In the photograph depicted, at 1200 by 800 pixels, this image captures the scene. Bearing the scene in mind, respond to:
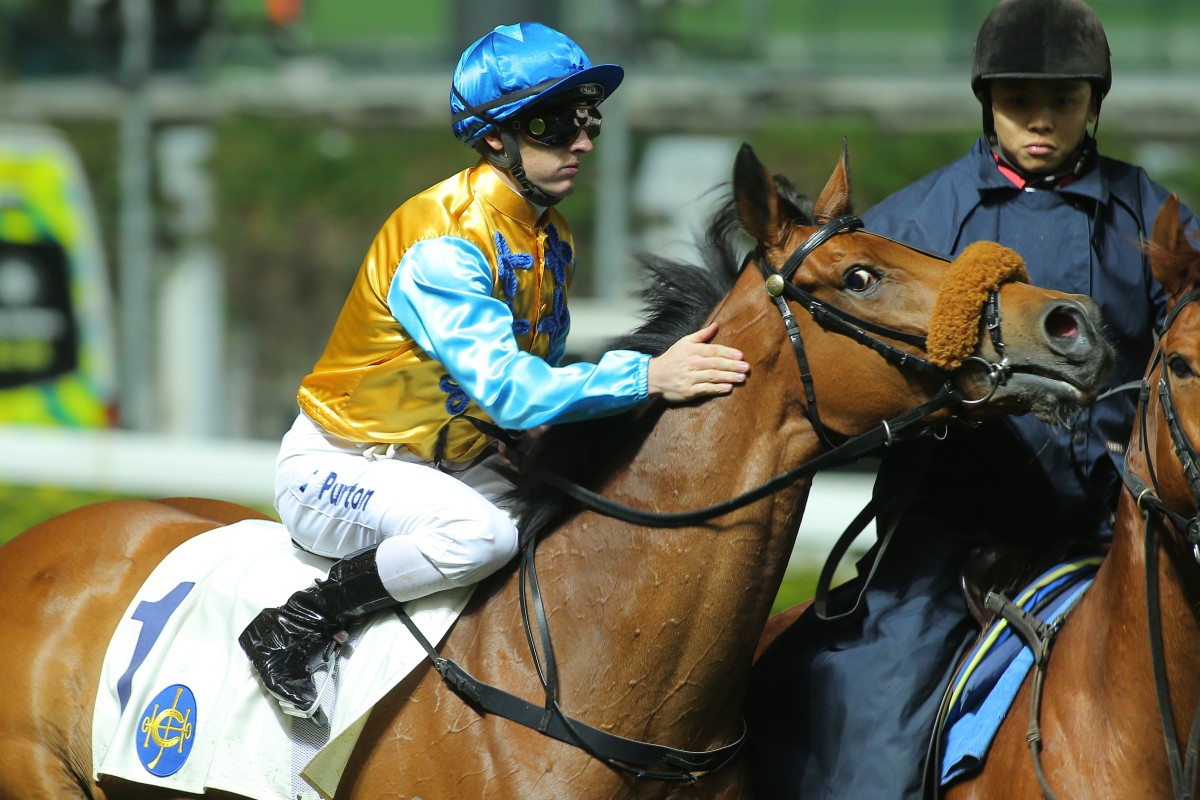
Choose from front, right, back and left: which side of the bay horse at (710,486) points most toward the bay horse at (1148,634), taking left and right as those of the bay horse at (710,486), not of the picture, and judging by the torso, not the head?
front

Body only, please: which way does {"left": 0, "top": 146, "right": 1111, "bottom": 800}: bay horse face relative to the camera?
to the viewer's right

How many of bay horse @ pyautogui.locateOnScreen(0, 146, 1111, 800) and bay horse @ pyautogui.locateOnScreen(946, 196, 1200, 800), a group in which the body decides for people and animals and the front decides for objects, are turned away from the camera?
0

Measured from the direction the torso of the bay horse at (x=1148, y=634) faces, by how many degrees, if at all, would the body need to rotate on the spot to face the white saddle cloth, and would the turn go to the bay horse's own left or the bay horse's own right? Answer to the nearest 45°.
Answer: approximately 135° to the bay horse's own right

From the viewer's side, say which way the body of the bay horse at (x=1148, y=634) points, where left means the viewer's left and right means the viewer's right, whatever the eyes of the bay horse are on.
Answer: facing the viewer and to the right of the viewer

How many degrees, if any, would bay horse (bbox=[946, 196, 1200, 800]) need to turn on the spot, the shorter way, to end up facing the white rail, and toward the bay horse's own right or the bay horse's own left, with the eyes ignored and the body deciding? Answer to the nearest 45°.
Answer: approximately 180°
